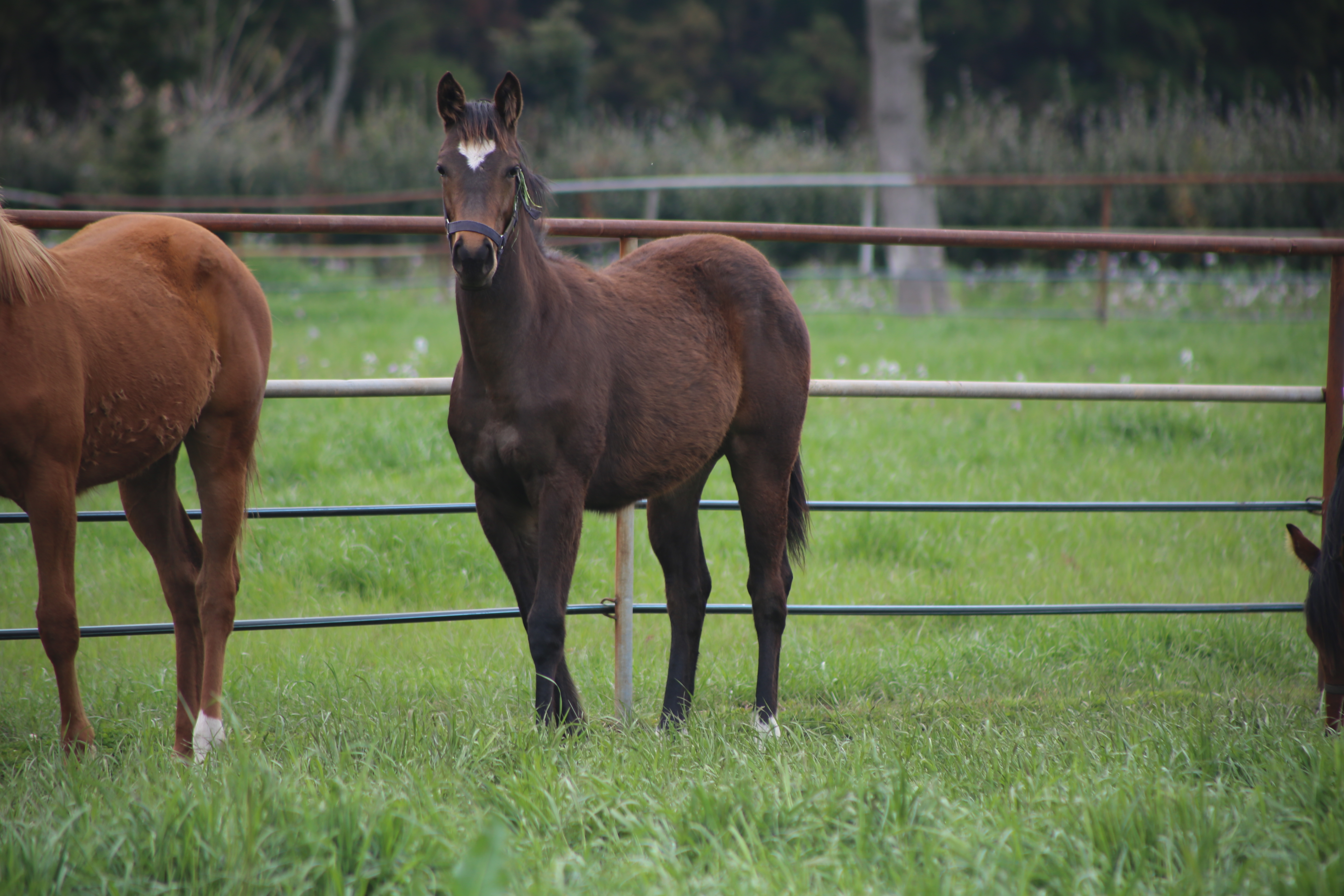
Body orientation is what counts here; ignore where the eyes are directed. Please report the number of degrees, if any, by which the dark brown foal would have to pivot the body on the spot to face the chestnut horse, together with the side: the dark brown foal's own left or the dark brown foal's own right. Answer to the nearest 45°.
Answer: approximately 45° to the dark brown foal's own right

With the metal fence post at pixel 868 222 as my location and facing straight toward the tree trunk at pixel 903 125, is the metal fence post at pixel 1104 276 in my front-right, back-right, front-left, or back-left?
back-right

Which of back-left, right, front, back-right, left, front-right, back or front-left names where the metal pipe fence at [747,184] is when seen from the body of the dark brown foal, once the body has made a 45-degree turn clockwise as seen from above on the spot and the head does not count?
right

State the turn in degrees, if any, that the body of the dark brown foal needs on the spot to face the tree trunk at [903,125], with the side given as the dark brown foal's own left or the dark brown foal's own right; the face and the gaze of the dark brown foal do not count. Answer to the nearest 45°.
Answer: approximately 135° to the dark brown foal's own right

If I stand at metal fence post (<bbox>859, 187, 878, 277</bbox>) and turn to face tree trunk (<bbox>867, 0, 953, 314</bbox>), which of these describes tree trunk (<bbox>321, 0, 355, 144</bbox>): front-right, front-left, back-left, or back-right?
front-left

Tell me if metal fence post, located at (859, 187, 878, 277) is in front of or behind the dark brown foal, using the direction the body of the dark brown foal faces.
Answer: behind

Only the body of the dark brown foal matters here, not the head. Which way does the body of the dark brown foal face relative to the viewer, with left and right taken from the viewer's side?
facing the viewer and to the left of the viewer

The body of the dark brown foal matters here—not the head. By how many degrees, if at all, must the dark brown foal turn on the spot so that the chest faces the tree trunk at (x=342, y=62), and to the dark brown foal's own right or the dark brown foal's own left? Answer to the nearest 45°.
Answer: approximately 135° to the dark brown foal's own right
